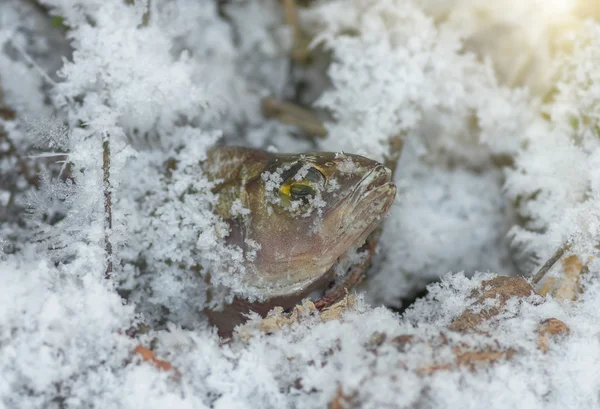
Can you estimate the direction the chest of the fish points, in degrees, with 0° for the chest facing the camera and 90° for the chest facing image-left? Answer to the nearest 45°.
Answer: approximately 270°

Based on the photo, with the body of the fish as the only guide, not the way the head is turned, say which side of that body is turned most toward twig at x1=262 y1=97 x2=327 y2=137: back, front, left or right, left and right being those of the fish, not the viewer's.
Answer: left

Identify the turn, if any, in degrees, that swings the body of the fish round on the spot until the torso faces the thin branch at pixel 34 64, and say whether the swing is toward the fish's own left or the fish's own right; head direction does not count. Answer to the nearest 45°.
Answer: approximately 180°
